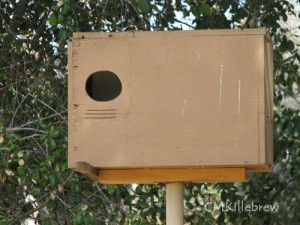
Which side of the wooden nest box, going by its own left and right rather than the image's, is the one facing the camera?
front
